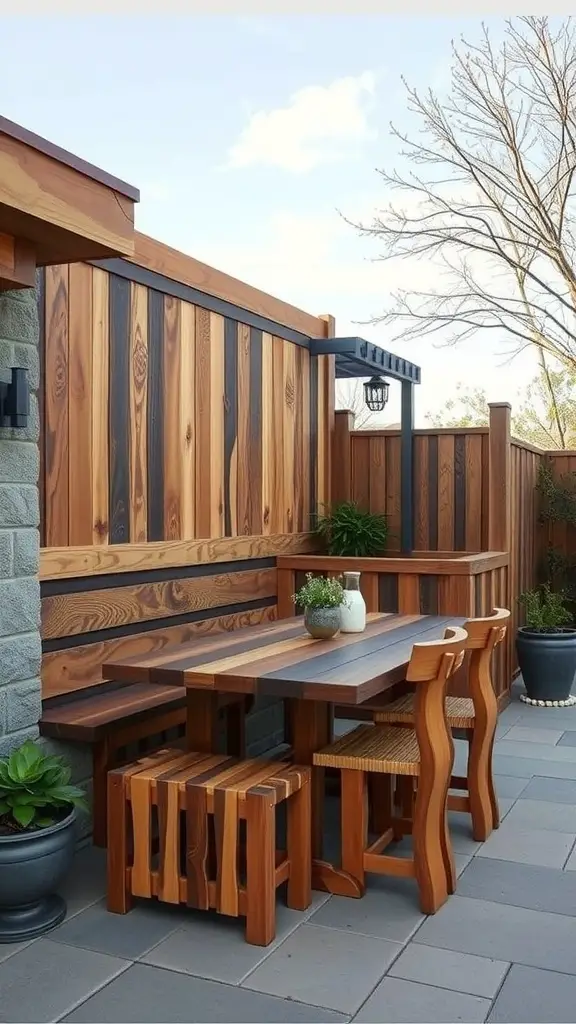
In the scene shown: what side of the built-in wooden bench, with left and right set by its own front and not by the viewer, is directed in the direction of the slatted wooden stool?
front

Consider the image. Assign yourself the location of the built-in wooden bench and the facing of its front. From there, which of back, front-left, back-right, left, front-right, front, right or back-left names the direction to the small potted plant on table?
front-left

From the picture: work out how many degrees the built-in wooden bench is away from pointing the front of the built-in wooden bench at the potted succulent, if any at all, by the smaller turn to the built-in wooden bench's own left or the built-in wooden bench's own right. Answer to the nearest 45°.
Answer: approximately 45° to the built-in wooden bench's own right

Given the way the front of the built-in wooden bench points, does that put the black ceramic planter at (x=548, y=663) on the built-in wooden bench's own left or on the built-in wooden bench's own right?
on the built-in wooden bench's own left

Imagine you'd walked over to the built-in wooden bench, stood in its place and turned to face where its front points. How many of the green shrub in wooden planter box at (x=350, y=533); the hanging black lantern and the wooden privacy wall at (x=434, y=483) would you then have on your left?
3

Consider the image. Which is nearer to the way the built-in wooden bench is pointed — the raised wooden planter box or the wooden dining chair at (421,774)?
the wooden dining chair

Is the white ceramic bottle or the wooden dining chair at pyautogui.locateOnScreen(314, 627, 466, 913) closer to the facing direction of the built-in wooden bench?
the wooden dining chair

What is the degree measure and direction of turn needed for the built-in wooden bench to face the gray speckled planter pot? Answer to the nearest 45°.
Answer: approximately 45° to its left

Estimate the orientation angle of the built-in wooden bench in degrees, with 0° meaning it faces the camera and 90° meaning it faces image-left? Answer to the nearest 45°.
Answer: approximately 315°

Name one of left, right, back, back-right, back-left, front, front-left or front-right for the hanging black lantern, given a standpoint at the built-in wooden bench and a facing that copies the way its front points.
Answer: left

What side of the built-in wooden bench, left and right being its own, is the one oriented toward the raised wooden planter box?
left

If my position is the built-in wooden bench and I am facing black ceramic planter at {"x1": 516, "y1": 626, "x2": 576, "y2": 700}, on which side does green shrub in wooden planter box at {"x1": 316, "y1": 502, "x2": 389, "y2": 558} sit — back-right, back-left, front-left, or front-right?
front-left

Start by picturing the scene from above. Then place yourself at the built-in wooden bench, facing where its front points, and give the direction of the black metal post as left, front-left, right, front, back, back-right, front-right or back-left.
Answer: left
